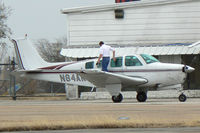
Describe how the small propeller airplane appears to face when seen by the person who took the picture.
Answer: facing to the right of the viewer
